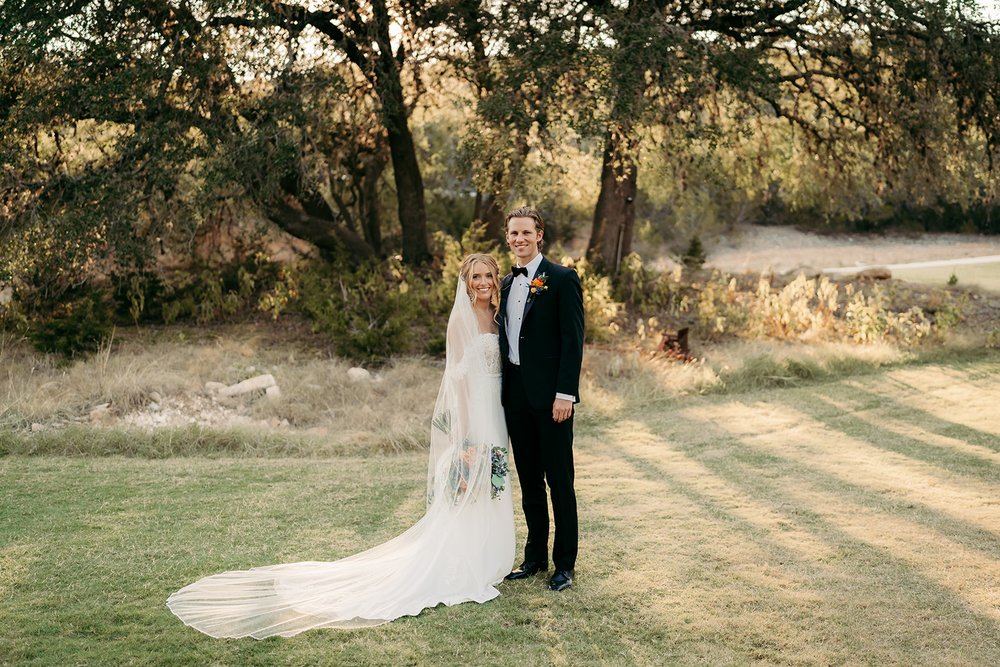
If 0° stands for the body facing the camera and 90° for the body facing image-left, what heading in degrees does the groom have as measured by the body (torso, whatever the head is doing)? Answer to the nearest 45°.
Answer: approximately 45°

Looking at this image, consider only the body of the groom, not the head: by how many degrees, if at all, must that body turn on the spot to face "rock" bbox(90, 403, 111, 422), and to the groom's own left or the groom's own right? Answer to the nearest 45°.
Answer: approximately 90° to the groom's own right

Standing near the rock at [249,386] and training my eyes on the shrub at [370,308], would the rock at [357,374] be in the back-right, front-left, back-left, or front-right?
front-right

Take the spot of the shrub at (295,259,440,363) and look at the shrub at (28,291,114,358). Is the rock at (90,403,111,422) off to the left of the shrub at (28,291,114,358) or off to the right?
left

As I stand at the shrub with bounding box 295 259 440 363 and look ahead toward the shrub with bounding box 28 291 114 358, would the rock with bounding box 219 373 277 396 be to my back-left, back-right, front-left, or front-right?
front-left

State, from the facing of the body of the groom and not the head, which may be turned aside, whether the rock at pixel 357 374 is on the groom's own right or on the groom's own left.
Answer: on the groom's own right

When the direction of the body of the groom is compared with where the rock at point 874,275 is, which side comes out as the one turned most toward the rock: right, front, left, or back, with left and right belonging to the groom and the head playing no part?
back

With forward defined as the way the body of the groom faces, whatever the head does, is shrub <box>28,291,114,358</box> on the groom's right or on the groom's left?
on the groom's right

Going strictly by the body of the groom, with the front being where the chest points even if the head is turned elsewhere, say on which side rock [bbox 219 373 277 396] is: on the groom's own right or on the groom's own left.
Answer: on the groom's own right

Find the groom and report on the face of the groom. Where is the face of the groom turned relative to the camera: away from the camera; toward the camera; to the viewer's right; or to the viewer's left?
toward the camera

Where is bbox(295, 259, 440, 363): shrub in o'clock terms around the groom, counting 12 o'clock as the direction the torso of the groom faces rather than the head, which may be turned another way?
The shrub is roughly at 4 o'clock from the groom.
